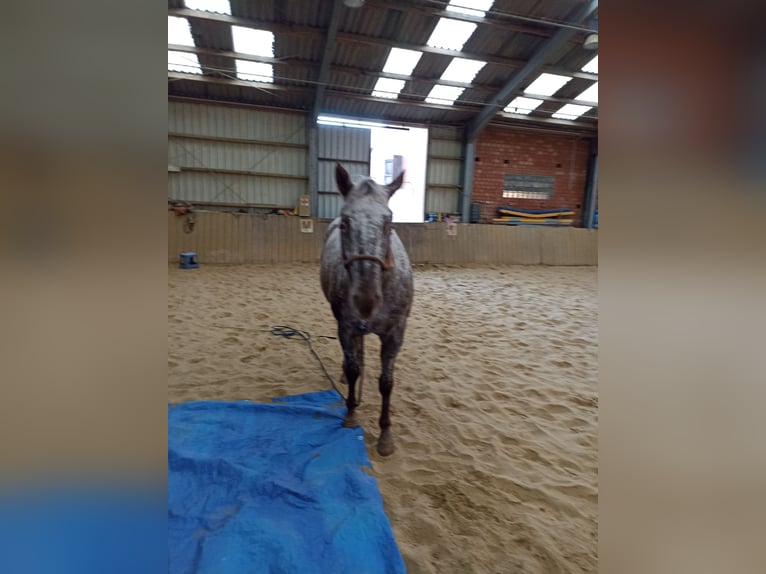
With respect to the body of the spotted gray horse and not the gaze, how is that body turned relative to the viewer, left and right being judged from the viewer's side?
facing the viewer
